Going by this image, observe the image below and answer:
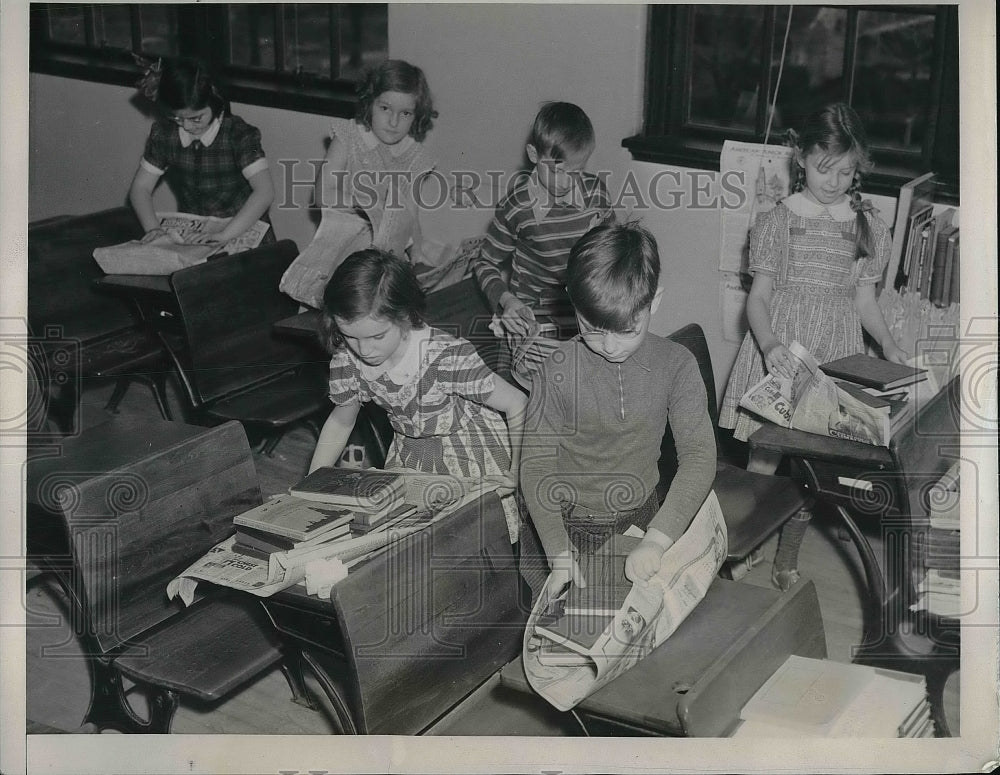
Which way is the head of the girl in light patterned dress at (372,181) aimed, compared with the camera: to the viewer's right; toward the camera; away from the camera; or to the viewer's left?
toward the camera

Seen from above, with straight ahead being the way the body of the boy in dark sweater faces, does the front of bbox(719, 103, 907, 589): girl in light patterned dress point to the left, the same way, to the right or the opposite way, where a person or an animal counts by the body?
the same way

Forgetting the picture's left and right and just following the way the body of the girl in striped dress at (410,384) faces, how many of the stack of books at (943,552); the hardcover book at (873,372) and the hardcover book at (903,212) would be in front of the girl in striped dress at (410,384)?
0

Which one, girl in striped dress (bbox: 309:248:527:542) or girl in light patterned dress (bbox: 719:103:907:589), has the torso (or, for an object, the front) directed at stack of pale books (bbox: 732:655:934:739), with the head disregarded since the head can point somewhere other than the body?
the girl in light patterned dress

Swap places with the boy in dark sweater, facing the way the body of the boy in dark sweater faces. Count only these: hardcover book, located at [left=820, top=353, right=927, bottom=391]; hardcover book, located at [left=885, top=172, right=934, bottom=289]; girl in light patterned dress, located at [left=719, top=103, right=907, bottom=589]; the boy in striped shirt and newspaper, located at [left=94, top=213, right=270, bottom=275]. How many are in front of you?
0

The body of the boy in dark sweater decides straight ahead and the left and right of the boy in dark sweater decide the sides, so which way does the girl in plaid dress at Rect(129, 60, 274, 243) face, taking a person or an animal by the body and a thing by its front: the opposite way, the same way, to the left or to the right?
the same way

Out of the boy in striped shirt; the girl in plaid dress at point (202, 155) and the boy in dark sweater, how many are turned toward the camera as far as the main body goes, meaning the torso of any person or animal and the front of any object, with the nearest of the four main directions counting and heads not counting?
3

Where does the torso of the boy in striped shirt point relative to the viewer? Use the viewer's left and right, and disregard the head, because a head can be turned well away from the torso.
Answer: facing the viewer

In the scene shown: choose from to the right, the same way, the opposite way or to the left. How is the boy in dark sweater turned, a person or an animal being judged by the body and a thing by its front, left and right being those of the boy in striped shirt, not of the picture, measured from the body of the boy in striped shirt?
the same way

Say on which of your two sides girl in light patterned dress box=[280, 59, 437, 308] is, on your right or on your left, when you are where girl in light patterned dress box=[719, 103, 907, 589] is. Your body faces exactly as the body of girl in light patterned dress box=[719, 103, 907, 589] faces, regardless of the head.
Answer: on your right

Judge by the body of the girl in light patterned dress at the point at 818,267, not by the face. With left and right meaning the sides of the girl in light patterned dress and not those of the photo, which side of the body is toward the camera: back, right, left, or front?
front

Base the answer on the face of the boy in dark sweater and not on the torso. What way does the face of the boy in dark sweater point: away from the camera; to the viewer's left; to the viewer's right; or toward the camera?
toward the camera

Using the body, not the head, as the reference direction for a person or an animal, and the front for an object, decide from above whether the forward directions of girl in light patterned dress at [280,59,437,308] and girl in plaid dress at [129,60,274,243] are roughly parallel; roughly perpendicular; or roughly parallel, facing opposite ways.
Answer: roughly parallel

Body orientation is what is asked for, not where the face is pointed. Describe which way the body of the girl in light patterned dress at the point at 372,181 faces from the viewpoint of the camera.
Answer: toward the camera

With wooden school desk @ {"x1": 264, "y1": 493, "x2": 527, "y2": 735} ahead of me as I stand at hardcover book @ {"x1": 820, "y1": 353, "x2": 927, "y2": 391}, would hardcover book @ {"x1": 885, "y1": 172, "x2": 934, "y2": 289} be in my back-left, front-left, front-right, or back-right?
back-right

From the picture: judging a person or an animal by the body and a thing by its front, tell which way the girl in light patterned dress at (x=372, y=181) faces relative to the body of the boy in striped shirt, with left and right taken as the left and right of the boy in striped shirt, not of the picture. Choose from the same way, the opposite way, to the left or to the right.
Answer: the same way

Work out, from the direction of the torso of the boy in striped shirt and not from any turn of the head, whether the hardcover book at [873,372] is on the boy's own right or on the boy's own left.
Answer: on the boy's own left

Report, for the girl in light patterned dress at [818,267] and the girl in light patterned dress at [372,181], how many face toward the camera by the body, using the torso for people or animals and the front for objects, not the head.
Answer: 2
